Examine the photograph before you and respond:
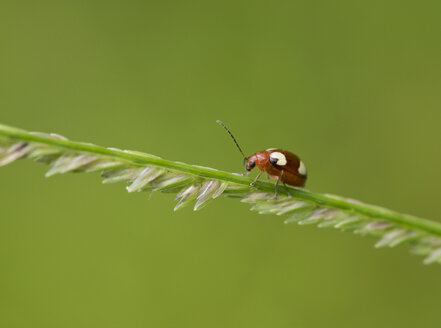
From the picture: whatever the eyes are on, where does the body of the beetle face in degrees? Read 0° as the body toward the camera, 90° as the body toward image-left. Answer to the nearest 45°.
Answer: approximately 90°
